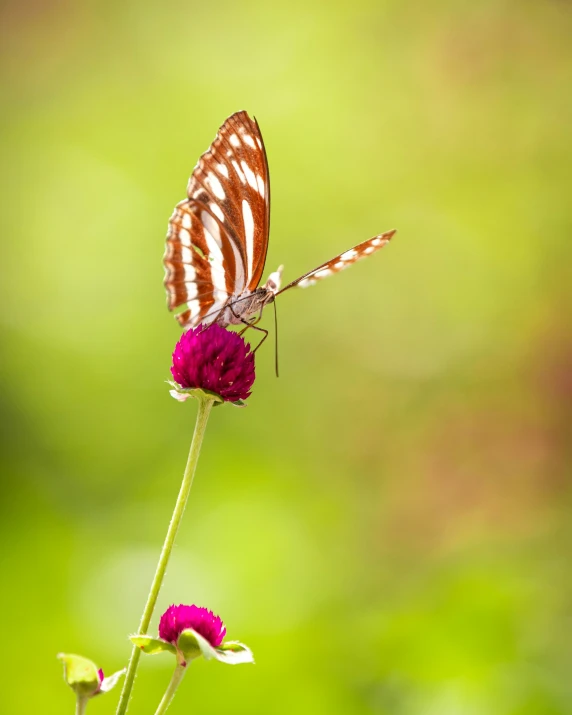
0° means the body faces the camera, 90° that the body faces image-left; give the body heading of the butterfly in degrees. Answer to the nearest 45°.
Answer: approximately 315°
